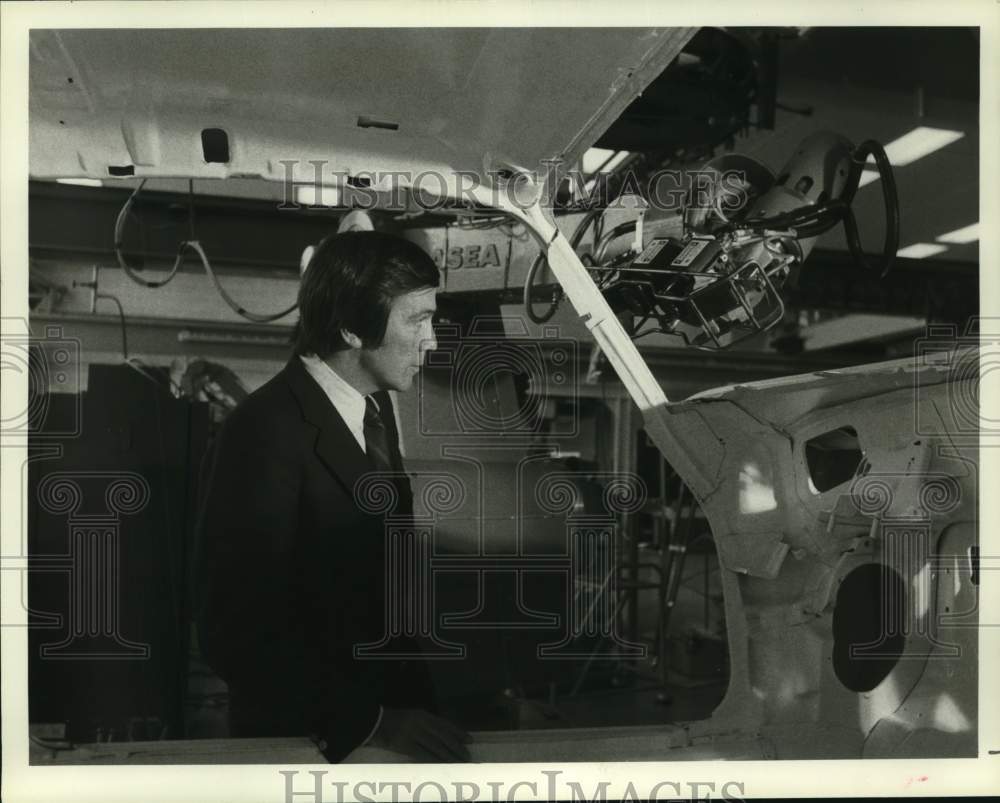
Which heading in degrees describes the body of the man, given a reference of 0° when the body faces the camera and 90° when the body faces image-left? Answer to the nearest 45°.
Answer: approximately 270°

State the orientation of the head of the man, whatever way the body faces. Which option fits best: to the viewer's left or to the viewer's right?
to the viewer's right

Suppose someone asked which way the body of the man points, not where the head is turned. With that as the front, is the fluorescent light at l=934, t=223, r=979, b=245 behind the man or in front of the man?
in front
